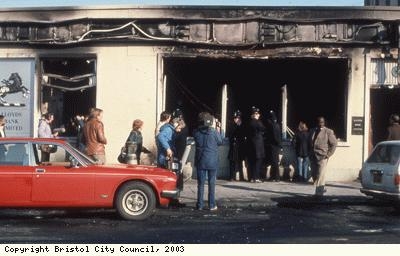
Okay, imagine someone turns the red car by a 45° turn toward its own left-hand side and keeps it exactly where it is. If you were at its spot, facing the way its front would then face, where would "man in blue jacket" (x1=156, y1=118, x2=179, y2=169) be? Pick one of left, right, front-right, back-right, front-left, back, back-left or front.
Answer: front

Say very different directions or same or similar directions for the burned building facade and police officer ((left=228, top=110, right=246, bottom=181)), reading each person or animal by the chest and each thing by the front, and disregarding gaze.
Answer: same or similar directions

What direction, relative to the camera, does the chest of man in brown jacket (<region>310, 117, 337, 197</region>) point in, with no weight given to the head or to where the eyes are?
toward the camera

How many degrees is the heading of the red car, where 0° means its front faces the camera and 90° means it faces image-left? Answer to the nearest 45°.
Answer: approximately 270°

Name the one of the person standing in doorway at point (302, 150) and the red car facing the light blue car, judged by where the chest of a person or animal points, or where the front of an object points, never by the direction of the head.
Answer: the red car

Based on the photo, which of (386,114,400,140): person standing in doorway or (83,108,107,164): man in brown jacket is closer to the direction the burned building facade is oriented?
the man in brown jacket

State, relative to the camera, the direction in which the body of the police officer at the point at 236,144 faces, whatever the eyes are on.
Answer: toward the camera

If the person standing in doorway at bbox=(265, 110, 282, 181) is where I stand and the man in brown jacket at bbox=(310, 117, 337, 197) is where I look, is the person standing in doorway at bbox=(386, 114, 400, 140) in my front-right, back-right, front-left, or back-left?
front-left

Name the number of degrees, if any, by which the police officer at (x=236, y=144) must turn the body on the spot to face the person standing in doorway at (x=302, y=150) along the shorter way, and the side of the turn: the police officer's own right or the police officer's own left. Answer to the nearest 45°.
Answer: approximately 90° to the police officer's own left
